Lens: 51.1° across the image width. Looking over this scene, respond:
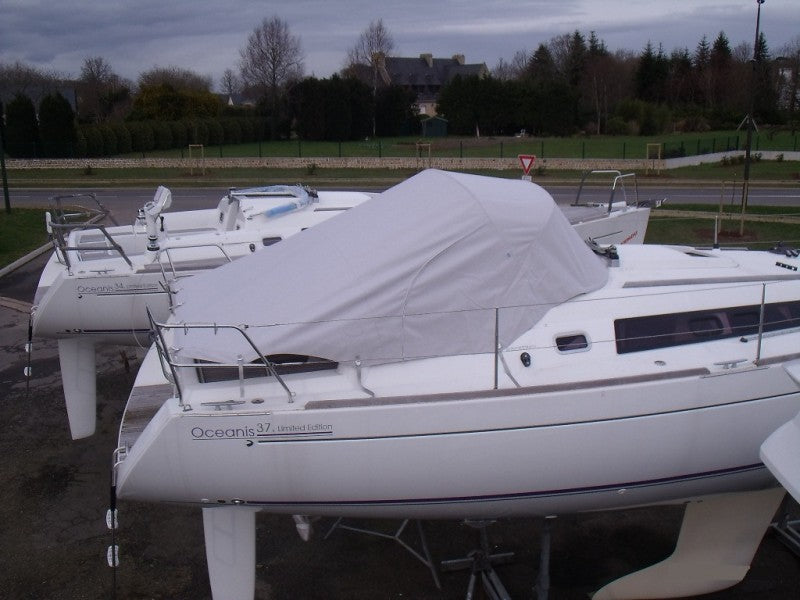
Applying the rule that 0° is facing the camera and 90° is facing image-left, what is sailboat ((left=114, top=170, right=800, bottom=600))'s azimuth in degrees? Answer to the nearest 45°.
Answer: approximately 270°

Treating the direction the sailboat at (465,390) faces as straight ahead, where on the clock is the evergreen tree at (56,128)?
The evergreen tree is roughly at 8 o'clock from the sailboat.

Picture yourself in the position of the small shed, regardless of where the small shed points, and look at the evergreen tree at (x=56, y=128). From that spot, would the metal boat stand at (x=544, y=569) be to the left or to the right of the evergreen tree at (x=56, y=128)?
left

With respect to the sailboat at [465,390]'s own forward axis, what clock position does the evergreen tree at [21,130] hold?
The evergreen tree is roughly at 8 o'clock from the sailboat.

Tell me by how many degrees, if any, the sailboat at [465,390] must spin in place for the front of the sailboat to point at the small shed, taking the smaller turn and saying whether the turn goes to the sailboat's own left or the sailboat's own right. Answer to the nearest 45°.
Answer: approximately 90° to the sailboat's own left

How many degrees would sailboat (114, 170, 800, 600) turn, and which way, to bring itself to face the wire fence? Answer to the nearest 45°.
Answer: approximately 90° to its left

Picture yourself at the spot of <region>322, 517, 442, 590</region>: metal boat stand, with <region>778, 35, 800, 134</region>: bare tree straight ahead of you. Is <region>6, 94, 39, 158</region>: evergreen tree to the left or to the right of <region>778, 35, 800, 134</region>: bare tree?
left

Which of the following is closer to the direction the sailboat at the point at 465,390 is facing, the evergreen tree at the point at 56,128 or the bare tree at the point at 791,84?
the bare tree
